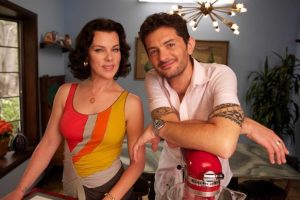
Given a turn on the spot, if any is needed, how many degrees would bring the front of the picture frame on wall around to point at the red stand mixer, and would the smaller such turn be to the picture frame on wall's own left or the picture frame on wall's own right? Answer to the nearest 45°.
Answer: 0° — it already faces it

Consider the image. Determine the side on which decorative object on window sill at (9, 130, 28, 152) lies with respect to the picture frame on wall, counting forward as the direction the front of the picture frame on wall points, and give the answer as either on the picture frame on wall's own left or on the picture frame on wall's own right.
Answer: on the picture frame on wall's own right

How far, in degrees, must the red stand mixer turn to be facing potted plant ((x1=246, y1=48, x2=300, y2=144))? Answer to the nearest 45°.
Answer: approximately 135° to its left

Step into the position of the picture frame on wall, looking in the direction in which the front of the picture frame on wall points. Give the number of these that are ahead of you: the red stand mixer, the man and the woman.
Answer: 3

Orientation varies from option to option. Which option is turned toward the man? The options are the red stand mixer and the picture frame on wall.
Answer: the picture frame on wall

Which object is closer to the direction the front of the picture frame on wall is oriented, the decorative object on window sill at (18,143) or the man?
the man

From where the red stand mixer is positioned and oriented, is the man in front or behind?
behind

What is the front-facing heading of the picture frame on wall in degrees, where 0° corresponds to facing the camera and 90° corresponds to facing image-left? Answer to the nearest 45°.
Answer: approximately 0°

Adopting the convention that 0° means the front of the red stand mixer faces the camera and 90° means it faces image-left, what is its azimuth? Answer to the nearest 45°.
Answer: approximately 315°

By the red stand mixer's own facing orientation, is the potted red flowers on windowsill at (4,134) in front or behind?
behind

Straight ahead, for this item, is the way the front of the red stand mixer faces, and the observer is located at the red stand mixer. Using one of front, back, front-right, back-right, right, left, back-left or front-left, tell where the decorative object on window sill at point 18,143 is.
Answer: back
